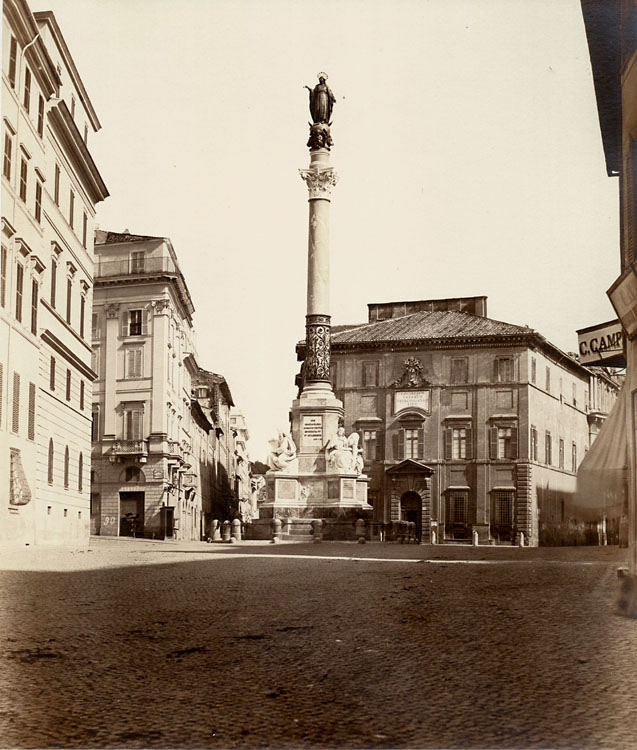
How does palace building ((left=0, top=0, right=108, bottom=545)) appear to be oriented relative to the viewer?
to the viewer's right

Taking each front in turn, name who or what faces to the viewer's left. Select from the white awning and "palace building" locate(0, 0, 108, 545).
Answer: the white awning

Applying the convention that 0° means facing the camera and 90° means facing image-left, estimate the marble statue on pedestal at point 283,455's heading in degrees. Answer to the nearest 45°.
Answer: approximately 45°

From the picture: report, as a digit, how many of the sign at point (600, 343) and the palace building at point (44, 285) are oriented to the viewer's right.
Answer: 1

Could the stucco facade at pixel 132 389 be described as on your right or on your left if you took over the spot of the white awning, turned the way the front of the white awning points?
on your right

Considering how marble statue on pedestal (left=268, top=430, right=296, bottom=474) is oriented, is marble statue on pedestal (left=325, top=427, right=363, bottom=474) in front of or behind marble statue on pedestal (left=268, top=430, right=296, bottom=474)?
behind

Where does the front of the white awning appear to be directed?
to the viewer's left

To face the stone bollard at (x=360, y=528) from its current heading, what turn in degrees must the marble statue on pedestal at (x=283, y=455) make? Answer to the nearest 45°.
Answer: approximately 90° to its left

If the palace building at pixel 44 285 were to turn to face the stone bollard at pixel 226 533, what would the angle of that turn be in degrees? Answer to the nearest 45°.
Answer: approximately 45° to its left

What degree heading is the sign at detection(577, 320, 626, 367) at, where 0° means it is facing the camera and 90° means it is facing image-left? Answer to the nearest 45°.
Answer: approximately 0°

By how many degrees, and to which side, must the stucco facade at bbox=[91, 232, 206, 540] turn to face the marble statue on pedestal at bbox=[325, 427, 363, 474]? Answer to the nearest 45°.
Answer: approximately 45° to its left
